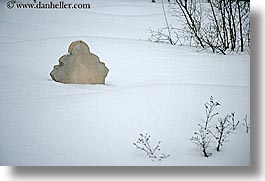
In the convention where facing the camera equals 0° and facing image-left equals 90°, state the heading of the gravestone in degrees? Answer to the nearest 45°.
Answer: approximately 0°
